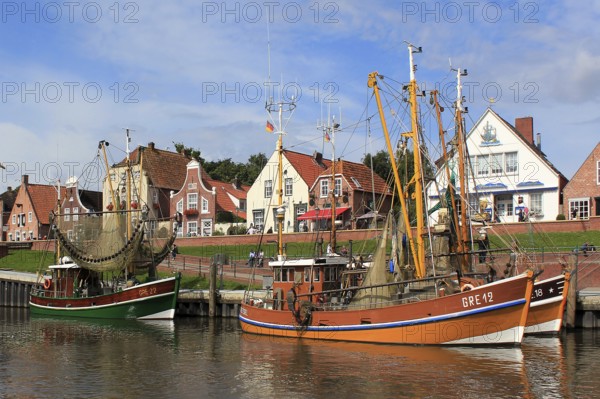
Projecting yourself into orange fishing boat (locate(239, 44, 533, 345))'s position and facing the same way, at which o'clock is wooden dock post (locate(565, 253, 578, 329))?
The wooden dock post is roughly at 11 o'clock from the orange fishing boat.

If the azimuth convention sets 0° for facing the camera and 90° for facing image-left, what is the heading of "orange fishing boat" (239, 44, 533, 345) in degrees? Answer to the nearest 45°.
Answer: approximately 270°
